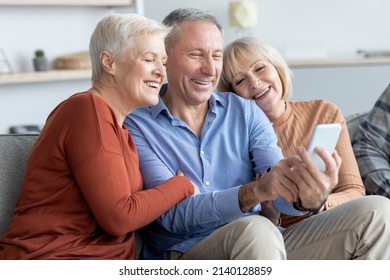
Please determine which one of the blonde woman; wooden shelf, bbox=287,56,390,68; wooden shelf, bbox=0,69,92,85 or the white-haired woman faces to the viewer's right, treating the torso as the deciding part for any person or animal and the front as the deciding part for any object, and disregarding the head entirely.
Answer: the white-haired woman

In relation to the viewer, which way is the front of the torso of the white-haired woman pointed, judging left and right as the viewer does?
facing to the right of the viewer

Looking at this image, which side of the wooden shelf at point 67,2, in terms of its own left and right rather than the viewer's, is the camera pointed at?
front

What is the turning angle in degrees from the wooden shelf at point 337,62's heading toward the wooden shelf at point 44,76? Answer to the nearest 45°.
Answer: approximately 45° to its right

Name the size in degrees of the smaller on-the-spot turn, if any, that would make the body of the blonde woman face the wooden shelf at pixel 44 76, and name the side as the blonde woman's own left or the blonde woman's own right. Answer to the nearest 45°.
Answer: approximately 90° to the blonde woman's own right

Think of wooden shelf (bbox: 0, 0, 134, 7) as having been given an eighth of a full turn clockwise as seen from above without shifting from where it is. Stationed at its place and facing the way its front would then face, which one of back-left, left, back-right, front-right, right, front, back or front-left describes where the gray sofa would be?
front-left

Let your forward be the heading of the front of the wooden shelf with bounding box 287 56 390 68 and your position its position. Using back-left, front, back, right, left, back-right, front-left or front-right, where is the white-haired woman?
front

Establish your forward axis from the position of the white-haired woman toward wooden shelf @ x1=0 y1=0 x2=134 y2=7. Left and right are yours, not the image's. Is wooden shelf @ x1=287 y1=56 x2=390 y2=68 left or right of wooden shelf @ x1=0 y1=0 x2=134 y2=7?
right

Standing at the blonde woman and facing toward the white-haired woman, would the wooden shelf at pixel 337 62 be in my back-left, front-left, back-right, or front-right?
back-right

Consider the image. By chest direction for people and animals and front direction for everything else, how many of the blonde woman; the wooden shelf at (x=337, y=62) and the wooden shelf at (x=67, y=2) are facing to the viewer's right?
0

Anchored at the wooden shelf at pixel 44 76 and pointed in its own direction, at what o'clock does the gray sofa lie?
The gray sofa is roughly at 12 o'clock from the wooden shelf.

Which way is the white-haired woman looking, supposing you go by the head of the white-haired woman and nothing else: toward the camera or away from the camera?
toward the camera

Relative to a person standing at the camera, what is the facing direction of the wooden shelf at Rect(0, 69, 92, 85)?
facing the viewer

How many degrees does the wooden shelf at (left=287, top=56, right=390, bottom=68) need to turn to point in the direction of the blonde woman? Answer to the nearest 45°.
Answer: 0° — it already faces them
